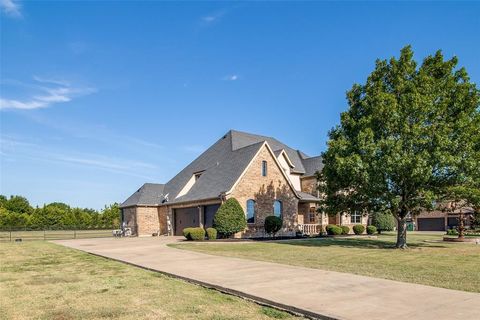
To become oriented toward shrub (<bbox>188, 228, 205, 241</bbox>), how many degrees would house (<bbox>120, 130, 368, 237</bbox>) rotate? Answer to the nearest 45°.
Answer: approximately 45° to its right

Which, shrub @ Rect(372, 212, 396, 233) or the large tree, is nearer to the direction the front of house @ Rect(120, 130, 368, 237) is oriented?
the large tree

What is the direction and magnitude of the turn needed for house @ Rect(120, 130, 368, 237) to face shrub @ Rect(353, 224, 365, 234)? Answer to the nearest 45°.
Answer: approximately 45° to its left

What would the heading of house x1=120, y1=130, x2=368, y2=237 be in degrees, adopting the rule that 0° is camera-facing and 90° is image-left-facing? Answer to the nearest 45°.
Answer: approximately 315°
